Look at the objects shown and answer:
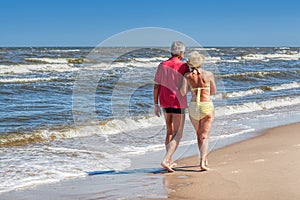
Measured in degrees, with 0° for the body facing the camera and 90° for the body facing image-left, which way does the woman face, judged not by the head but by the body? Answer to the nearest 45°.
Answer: approximately 180°

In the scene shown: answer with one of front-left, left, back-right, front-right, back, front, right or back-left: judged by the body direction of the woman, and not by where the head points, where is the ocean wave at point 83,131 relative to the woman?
front-left

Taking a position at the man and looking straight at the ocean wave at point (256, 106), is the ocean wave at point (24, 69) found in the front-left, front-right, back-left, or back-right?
front-left

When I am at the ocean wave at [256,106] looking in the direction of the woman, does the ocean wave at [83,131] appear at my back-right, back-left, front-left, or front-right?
front-right

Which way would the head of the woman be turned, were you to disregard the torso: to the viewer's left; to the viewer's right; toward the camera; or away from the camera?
away from the camera

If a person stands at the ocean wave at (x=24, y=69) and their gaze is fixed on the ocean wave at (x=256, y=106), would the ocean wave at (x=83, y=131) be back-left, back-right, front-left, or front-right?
front-right

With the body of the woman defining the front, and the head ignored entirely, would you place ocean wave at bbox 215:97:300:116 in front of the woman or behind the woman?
in front

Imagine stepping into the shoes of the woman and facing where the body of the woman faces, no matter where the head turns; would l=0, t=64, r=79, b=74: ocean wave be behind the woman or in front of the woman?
in front
